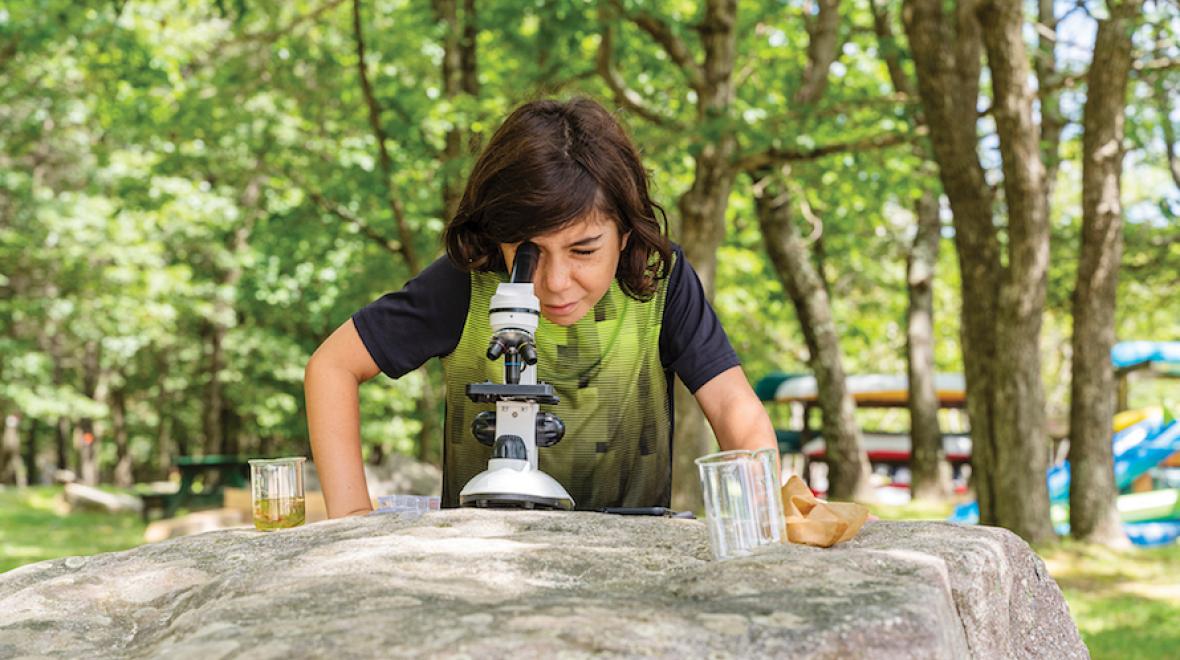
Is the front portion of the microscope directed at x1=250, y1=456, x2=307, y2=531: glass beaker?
no

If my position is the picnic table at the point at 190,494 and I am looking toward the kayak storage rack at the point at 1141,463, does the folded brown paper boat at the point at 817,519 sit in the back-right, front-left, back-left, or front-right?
front-right

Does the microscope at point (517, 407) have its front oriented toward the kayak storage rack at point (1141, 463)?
no
